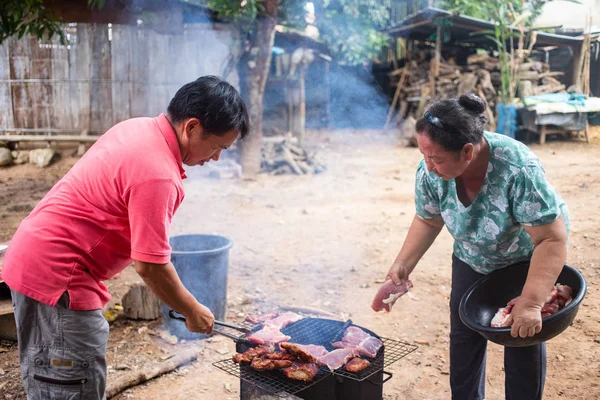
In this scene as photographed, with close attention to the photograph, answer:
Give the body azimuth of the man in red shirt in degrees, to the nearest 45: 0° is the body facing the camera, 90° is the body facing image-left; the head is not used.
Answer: approximately 270°

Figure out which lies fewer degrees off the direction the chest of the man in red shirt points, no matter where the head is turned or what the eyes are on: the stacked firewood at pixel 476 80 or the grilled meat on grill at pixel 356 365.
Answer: the grilled meat on grill

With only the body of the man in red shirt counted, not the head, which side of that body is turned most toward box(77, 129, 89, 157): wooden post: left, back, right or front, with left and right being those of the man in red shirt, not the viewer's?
left

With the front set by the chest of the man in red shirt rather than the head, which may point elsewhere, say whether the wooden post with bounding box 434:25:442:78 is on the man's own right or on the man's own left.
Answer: on the man's own left

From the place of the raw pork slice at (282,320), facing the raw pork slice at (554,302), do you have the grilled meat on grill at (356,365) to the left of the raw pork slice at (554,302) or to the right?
right

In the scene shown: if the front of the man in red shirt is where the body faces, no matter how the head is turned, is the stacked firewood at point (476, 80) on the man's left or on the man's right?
on the man's left

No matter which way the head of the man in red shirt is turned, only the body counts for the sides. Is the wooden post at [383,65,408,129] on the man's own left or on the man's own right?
on the man's own left

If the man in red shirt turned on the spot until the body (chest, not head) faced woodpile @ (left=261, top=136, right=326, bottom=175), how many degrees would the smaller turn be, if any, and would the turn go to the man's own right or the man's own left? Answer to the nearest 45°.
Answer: approximately 90° to the man's own left

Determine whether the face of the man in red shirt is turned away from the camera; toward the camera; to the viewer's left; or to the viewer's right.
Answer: to the viewer's right
